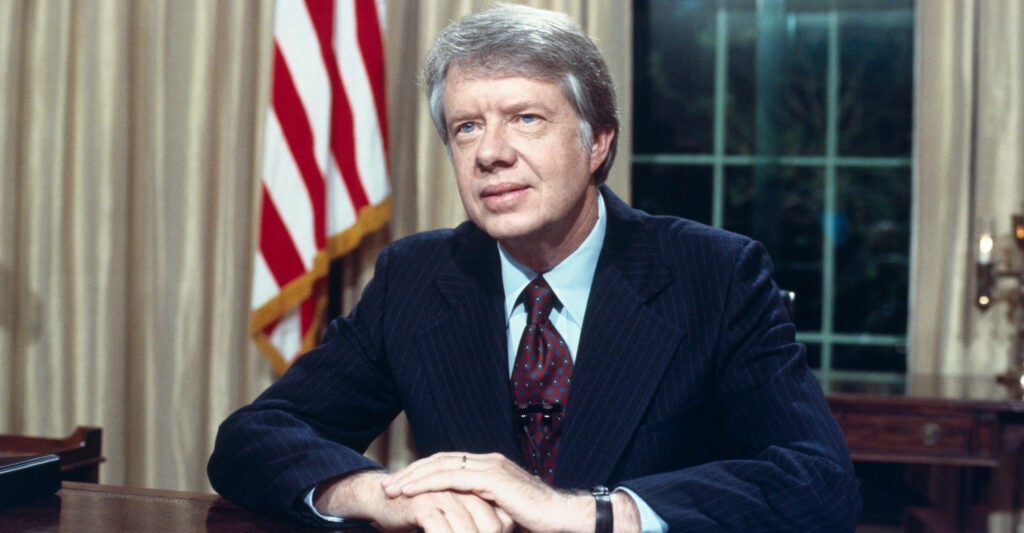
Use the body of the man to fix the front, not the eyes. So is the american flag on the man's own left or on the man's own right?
on the man's own right

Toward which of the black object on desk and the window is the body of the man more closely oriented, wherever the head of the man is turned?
the black object on desk

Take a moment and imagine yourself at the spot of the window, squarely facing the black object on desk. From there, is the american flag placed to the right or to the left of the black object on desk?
right

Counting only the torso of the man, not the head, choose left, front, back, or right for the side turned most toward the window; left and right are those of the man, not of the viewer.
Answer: back

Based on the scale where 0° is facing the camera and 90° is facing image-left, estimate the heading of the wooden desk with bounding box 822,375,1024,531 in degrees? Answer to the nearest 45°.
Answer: approximately 0°

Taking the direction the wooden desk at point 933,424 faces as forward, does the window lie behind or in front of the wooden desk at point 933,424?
behind

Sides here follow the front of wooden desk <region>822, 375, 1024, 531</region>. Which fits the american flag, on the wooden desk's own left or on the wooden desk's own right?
on the wooden desk's own right

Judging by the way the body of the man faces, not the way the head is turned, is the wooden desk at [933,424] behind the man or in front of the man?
behind

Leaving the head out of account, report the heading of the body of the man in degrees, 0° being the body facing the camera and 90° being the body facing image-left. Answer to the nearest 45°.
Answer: approximately 45°

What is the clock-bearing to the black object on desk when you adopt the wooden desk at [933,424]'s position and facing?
The black object on desk is roughly at 1 o'clock from the wooden desk.
